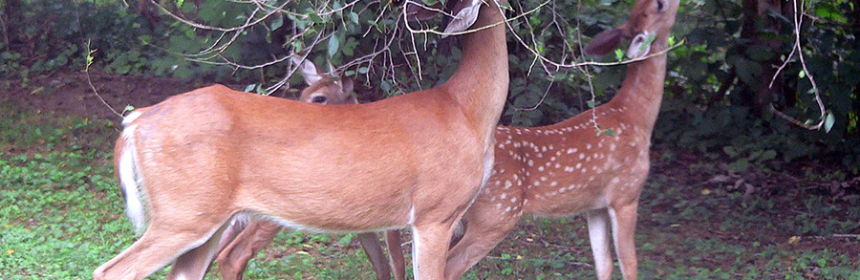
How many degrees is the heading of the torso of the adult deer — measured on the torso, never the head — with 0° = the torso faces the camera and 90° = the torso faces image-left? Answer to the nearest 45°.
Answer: approximately 270°

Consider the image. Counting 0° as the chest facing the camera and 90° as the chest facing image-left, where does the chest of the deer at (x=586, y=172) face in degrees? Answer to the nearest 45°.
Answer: approximately 270°

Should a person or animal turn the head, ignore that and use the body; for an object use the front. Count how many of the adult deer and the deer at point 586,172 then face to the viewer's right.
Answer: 2
